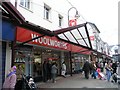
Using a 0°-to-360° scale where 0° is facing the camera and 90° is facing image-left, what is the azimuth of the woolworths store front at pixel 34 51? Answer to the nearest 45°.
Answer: approximately 315°

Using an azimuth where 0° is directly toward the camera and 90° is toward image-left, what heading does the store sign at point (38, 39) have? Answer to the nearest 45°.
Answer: approximately 315°
